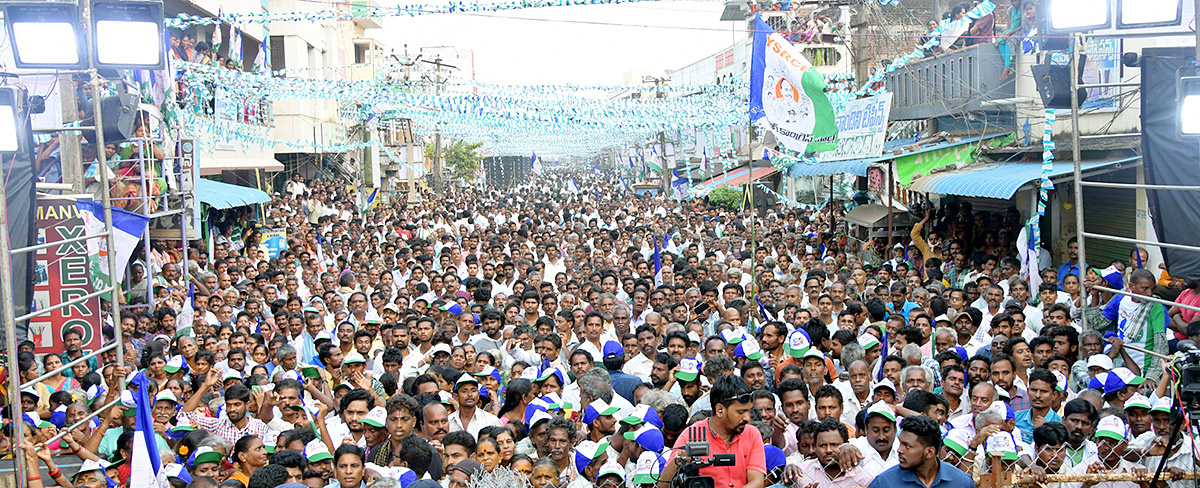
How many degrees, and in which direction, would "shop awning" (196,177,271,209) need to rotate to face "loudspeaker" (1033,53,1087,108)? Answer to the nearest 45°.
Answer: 0° — it already faces it

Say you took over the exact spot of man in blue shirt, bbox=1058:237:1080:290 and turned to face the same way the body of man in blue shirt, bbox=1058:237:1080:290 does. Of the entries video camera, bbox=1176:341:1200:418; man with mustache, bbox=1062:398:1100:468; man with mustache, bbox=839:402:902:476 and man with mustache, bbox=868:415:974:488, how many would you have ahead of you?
4

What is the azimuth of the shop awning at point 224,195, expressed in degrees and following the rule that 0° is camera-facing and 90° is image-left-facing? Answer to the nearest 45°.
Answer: approximately 315°

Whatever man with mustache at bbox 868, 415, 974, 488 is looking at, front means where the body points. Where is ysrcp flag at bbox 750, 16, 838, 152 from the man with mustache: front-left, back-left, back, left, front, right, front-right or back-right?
back

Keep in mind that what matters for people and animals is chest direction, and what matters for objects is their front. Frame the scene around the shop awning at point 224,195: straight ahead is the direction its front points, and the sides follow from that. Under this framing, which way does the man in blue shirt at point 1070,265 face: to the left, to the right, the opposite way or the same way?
to the right

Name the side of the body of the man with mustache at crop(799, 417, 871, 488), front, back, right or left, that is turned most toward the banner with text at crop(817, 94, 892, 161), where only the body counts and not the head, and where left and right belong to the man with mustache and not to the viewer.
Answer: back

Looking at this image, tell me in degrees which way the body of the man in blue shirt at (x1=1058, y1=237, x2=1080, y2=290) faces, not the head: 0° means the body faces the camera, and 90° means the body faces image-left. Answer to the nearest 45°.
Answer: approximately 0°

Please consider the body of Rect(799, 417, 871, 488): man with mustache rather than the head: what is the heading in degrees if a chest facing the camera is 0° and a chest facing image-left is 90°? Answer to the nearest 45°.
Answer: approximately 0°
